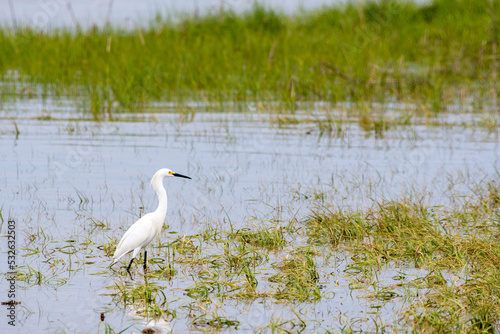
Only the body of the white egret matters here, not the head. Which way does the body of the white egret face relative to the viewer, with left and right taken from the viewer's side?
facing to the right of the viewer
